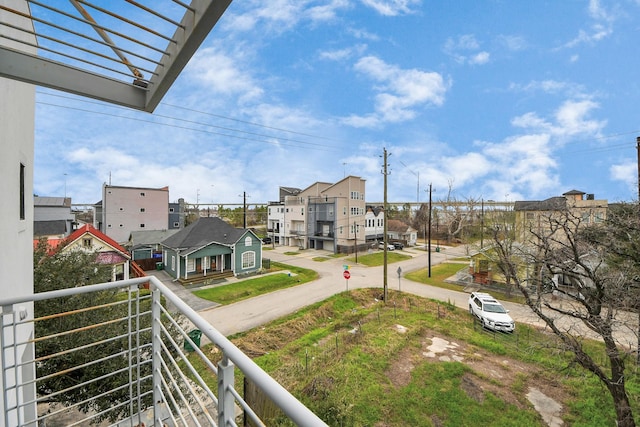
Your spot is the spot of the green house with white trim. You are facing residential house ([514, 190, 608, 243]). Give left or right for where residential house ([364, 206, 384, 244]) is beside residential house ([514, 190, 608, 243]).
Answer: left

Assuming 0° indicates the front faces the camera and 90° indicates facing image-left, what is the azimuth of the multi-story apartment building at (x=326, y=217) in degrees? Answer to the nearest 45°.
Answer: approximately 45°

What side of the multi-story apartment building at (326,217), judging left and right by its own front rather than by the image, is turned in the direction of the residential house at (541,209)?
left

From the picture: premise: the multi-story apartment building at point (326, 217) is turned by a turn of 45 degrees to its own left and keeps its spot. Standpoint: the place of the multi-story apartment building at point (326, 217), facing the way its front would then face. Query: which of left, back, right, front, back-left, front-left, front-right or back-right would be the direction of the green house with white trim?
front-right

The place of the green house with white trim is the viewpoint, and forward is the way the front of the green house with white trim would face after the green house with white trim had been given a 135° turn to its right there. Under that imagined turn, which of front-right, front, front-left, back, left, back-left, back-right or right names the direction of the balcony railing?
left

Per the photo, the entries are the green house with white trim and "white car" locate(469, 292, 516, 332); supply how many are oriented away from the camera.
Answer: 0

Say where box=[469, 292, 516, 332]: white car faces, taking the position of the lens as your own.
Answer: facing the viewer and to the right of the viewer

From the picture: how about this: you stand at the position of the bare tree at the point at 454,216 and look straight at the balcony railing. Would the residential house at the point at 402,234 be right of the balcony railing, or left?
right

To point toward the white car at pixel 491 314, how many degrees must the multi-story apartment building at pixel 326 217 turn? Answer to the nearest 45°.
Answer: approximately 45° to its left

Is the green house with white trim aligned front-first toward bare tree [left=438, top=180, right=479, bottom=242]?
no

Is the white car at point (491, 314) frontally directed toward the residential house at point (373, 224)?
no

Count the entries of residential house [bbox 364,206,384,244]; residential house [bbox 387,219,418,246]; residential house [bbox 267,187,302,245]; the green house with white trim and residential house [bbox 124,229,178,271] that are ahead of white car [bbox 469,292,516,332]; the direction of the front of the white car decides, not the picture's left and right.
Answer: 0

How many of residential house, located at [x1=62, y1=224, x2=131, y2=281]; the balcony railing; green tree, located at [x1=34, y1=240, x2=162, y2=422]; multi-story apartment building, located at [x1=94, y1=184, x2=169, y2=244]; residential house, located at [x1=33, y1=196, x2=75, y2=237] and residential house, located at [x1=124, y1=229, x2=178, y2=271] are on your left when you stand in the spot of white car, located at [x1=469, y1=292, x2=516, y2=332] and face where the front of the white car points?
0

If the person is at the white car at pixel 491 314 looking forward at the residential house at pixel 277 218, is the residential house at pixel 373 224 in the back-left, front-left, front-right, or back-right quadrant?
front-right

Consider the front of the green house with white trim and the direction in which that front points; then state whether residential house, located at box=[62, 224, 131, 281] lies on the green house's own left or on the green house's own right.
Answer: on the green house's own right

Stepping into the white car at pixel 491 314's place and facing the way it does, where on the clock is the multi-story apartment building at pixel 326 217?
The multi-story apartment building is roughly at 6 o'clock from the white car.
